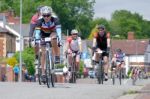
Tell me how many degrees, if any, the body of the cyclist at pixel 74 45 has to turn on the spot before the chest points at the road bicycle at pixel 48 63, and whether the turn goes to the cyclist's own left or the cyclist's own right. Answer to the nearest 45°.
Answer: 0° — they already face it

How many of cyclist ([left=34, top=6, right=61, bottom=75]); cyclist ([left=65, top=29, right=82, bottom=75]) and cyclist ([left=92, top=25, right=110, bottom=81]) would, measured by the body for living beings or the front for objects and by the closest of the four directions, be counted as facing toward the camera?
3

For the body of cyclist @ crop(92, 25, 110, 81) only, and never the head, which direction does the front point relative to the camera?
toward the camera

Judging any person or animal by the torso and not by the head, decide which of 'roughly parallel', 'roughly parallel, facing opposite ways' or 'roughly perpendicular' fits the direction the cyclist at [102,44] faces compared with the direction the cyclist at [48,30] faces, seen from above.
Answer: roughly parallel

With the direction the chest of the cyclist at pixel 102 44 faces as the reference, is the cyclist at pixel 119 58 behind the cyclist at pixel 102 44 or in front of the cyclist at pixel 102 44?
behind

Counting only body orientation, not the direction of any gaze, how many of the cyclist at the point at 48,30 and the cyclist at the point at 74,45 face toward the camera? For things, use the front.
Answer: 2

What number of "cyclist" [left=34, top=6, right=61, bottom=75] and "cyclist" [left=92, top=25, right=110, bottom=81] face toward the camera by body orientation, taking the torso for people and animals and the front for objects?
2

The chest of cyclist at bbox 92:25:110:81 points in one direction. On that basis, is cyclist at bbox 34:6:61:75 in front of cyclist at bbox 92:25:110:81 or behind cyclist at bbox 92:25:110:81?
in front

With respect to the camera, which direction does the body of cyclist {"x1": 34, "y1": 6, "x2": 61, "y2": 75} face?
toward the camera

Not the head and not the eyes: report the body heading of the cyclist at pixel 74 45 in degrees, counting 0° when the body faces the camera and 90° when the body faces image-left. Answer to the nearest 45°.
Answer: approximately 0°
